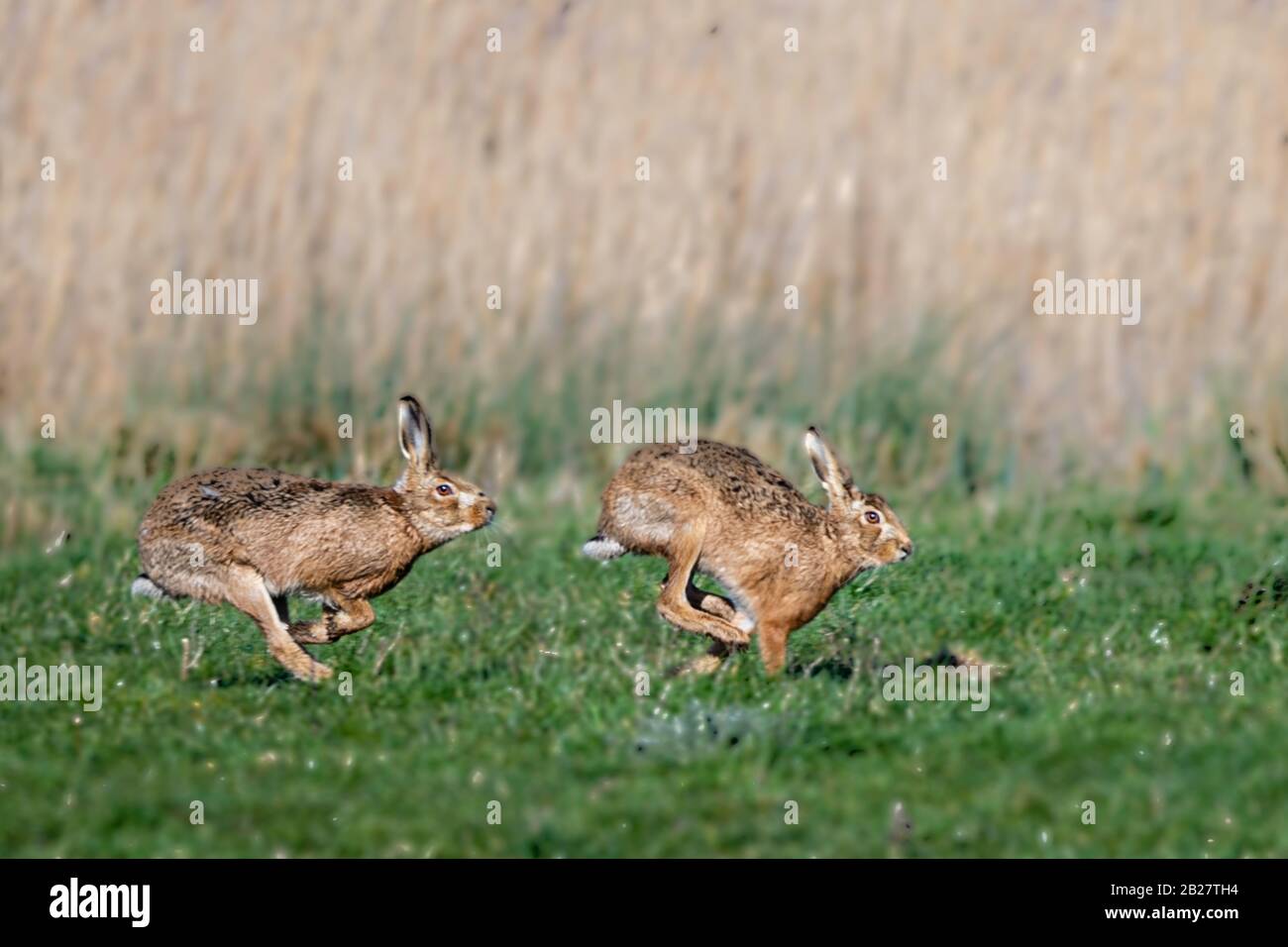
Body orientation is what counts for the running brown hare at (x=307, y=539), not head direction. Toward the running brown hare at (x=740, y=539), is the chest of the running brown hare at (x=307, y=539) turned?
yes

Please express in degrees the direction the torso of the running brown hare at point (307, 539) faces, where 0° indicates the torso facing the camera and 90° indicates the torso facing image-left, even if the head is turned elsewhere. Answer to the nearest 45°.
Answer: approximately 270°

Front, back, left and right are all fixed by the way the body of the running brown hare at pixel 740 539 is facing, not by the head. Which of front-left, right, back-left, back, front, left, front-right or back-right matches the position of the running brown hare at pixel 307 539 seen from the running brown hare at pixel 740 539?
back

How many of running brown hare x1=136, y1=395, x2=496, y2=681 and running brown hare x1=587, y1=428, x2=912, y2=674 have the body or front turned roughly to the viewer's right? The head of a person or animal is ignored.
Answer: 2

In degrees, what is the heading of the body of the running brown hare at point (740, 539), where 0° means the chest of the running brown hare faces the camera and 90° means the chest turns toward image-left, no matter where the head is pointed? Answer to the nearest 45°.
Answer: approximately 270°
